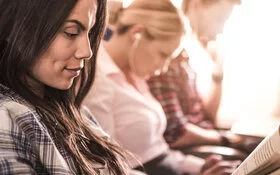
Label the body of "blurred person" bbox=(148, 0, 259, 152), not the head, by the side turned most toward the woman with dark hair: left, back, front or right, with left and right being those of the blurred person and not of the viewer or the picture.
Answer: right

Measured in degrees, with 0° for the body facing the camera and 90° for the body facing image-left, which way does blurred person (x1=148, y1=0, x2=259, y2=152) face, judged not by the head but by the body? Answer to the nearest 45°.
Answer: approximately 270°

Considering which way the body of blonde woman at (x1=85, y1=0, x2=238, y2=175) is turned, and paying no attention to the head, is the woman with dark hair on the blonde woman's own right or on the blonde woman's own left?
on the blonde woman's own right

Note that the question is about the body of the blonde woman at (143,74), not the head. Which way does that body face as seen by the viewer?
to the viewer's right
